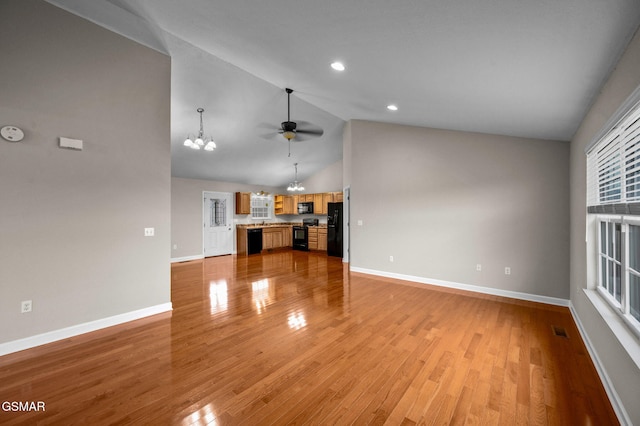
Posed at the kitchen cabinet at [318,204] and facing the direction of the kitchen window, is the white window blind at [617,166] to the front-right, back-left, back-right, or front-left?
back-left

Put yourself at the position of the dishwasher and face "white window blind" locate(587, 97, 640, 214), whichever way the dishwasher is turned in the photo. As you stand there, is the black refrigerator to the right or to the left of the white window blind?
left

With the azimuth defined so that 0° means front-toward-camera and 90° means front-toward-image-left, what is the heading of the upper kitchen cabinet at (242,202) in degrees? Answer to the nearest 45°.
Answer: approximately 315°

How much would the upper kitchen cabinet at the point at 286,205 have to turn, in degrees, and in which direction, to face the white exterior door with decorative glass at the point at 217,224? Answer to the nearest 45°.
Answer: approximately 45° to its right

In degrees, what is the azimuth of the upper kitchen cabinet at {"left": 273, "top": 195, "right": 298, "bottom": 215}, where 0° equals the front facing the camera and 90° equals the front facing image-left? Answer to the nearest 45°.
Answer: approximately 0°
